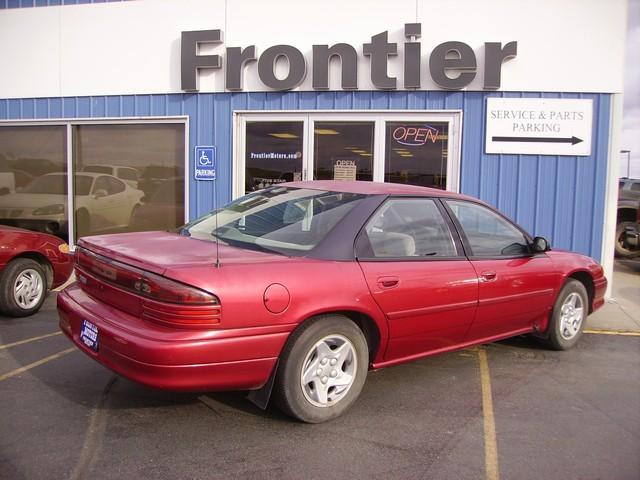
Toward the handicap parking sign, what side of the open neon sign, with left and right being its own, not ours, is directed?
right

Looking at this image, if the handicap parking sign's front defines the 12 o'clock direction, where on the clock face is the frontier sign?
The frontier sign is roughly at 10 o'clock from the handicap parking sign.

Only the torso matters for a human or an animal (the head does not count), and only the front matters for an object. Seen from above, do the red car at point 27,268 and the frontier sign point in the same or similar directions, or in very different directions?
very different directions

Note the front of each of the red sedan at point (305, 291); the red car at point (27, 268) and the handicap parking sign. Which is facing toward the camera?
the handicap parking sign

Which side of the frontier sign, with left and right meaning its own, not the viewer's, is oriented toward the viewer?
front

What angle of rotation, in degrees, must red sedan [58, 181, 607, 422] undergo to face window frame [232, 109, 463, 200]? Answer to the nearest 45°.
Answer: approximately 45° to its left

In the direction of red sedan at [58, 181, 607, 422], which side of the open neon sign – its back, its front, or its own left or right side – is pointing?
front

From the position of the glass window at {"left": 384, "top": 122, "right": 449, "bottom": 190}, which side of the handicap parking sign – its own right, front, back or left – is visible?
left

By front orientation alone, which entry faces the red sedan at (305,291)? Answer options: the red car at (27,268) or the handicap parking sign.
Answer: the handicap parking sign

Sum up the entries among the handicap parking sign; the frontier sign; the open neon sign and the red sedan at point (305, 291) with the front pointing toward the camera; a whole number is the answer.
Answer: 3

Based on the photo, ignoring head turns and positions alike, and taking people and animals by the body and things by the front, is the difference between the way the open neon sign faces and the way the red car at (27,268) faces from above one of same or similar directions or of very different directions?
very different directions

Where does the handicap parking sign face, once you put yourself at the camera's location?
facing the viewer
